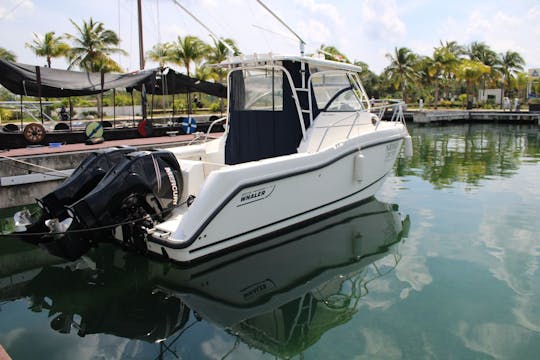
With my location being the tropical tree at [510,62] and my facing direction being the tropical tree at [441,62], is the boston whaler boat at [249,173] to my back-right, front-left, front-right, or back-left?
front-left

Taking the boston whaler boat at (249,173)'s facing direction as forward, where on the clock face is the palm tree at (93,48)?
The palm tree is roughly at 10 o'clock from the boston whaler boat.

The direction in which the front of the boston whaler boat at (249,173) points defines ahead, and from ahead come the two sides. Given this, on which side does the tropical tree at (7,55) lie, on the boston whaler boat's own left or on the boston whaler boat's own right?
on the boston whaler boat's own left

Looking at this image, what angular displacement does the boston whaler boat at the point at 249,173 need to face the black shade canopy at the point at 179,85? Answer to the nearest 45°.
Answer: approximately 45° to its left

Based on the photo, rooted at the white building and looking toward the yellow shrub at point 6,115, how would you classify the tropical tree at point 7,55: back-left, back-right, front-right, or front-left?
front-right

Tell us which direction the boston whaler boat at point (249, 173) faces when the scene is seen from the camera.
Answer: facing away from the viewer and to the right of the viewer

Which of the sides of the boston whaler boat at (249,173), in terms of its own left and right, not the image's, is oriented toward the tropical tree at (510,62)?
front

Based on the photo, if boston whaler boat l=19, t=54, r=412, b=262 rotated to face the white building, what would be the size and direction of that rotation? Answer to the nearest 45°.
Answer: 0° — it already faces it

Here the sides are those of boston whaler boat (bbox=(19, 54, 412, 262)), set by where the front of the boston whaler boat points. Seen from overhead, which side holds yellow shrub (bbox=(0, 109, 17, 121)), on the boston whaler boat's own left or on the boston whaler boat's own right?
on the boston whaler boat's own left

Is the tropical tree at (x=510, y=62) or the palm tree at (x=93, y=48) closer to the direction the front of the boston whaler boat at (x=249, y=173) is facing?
the tropical tree

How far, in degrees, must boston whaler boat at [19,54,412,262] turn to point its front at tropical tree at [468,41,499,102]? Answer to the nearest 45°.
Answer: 0° — it already faces it

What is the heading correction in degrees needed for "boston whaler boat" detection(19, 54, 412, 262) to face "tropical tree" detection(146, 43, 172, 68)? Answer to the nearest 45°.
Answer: approximately 45° to its left
